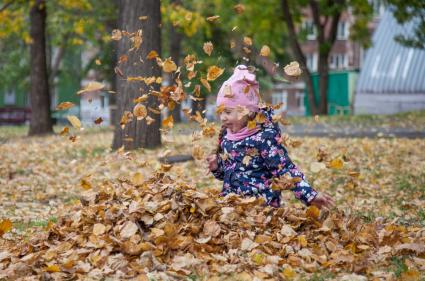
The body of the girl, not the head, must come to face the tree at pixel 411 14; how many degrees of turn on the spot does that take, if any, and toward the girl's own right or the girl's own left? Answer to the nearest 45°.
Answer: approximately 135° to the girl's own right

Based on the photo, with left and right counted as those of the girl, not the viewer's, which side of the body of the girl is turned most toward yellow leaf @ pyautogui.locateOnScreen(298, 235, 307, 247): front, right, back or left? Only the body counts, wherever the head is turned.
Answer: left

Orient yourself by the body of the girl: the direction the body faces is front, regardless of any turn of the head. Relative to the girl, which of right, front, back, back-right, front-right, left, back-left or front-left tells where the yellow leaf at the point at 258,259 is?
front-left

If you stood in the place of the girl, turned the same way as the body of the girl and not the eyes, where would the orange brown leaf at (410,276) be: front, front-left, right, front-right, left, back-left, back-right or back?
left

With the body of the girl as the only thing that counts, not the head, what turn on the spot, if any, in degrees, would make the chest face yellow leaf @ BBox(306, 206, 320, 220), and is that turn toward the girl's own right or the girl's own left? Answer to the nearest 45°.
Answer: approximately 90° to the girl's own left

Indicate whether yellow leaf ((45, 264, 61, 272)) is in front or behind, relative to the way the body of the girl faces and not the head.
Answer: in front

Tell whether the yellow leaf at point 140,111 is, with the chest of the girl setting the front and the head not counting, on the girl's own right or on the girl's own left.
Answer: on the girl's own right

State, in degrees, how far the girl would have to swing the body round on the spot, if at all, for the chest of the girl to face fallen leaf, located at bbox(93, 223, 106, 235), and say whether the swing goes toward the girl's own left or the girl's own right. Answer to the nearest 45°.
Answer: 0° — they already face it

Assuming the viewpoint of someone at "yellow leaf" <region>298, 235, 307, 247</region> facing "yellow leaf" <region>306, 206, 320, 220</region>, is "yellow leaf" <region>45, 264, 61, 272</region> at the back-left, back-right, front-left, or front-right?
back-left

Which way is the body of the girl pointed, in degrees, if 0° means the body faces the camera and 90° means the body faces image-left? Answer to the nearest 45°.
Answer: approximately 45°

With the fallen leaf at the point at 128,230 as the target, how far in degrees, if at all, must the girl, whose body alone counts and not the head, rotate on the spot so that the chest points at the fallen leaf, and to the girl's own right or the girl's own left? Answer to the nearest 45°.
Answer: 0° — they already face it
